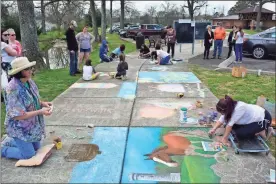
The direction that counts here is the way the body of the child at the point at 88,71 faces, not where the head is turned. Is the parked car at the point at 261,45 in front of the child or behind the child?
in front

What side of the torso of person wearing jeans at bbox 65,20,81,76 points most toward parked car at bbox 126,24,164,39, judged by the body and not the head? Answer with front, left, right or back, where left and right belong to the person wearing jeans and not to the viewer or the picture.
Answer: left

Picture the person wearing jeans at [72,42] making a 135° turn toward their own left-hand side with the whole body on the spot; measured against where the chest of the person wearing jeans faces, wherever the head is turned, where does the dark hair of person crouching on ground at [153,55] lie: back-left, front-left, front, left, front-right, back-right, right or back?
right
